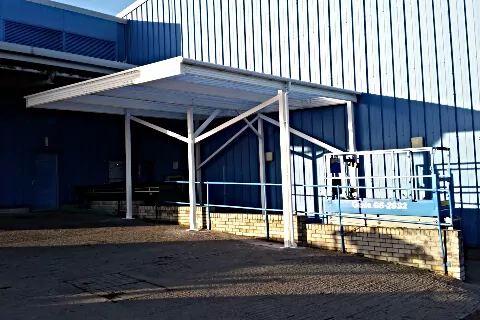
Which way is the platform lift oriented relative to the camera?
to the viewer's left
